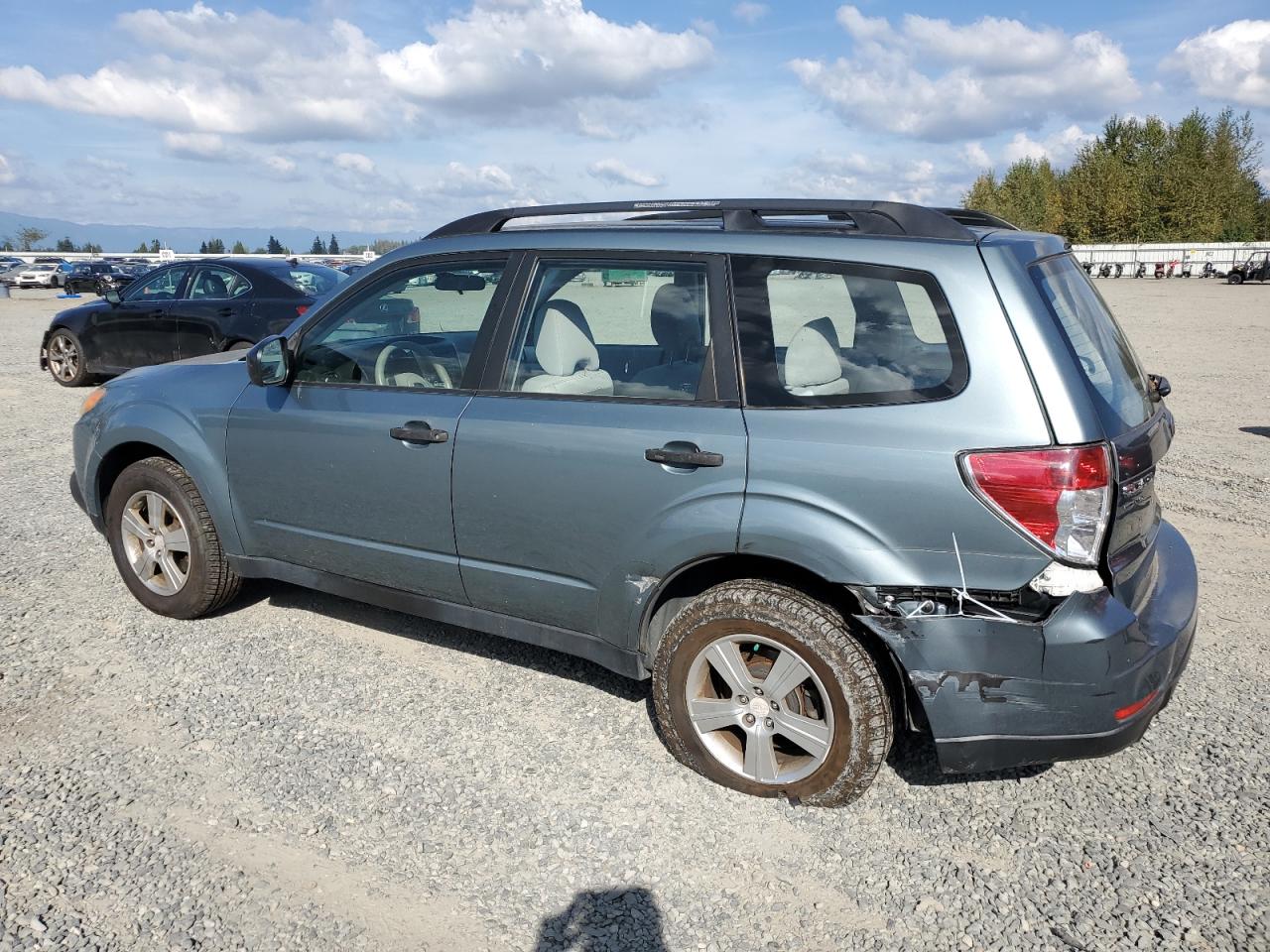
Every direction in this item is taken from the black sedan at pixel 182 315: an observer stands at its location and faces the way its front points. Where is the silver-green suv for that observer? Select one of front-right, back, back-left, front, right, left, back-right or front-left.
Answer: back-left

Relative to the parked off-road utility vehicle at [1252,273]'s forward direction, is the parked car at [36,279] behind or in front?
in front

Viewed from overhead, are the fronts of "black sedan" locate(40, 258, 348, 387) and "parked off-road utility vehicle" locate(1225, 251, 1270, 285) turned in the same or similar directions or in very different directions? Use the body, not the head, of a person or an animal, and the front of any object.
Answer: same or similar directions

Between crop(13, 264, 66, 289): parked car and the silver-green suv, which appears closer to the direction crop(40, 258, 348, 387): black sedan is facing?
the parked car

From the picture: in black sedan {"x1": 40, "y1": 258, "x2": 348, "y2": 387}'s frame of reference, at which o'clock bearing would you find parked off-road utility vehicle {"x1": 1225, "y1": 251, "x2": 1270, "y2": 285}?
The parked off-road utility vehicle is roughly at 4 o'clock from the black sedan.

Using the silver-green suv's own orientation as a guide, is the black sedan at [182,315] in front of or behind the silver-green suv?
in front

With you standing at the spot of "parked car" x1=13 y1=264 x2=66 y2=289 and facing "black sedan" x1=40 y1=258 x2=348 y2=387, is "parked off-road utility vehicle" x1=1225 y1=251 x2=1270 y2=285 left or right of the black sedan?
left

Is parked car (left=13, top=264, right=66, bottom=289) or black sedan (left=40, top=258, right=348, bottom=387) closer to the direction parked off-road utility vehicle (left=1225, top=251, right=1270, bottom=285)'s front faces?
the parked car

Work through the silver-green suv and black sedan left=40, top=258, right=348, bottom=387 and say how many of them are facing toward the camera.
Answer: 0

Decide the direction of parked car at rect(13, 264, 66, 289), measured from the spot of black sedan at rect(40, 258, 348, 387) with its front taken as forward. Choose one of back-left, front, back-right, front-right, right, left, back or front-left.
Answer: front-right

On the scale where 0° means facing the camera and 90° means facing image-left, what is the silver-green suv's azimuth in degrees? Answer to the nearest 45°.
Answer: approximately 135°

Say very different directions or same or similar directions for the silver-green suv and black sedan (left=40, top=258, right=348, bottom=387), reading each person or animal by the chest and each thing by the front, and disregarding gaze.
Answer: same or similar directions

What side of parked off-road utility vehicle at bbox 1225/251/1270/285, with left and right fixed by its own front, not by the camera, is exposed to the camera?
left

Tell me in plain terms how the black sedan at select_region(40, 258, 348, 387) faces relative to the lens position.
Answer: facing away from the viewer and to the left of the viewer

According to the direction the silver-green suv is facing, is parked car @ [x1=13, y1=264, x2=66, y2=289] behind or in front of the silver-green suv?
in front
